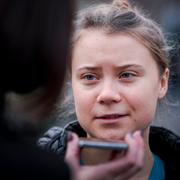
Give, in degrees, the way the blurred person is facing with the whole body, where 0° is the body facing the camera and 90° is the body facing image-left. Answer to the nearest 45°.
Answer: approximately 180°

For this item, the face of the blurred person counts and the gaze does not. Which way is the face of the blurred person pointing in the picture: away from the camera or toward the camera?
away from the camera
